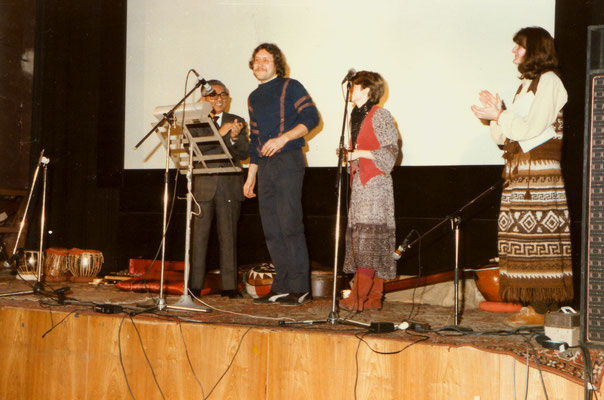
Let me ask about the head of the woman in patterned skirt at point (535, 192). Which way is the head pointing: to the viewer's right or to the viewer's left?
to the viewer's left

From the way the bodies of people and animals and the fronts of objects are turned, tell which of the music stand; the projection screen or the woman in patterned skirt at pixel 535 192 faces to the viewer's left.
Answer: the woman in patterned skirt

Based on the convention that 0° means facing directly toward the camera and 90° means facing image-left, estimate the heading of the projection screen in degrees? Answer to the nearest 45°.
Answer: approximately 0°

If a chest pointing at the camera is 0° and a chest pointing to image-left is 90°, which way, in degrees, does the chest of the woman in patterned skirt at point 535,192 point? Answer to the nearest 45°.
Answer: approximately 90°

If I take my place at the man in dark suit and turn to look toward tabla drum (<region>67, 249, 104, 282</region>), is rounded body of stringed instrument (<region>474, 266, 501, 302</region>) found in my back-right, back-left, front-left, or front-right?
back-right

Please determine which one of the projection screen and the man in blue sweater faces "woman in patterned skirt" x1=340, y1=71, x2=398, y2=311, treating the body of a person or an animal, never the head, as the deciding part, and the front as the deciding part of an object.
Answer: the projection screen
